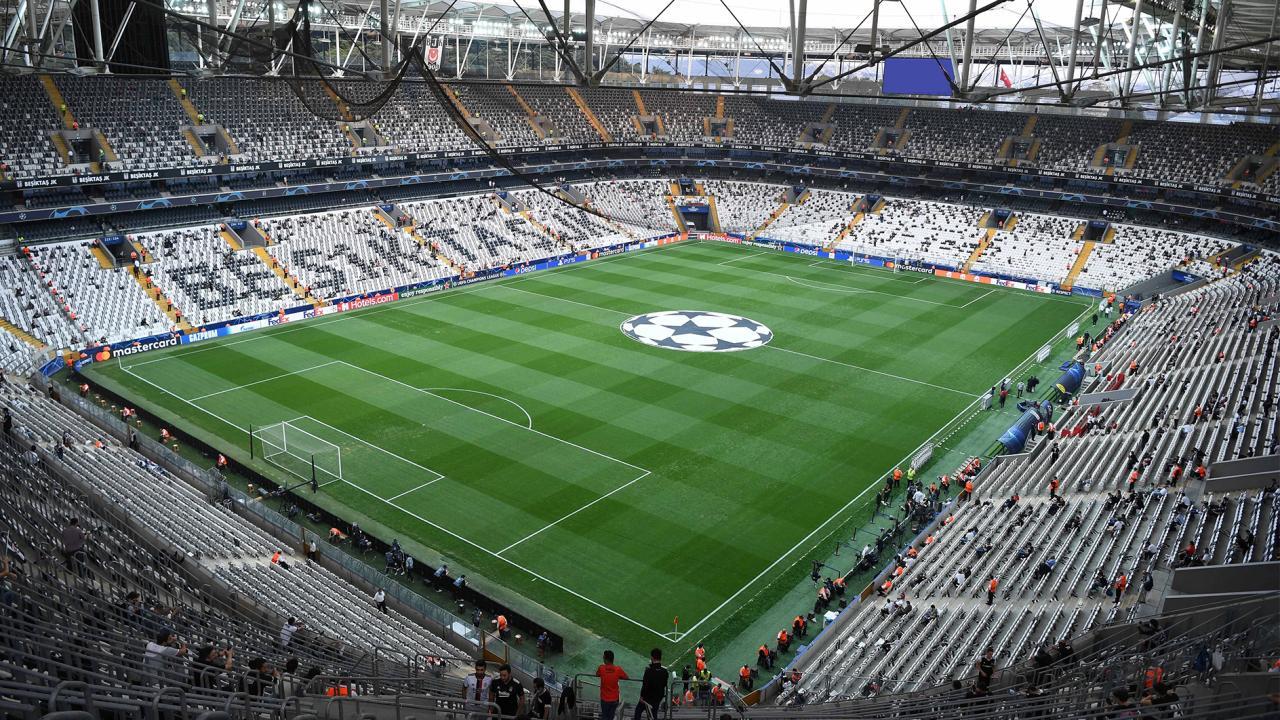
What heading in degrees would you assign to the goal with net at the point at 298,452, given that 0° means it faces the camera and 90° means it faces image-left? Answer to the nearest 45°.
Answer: approximately 225°

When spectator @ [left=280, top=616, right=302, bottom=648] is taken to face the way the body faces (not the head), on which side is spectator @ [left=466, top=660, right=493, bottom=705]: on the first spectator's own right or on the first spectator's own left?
on the first spectator's own right

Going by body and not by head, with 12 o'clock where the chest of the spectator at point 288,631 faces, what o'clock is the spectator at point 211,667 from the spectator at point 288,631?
the spectator at point 211,667 is roughly at 5 o'clock from the spectator at point 288,631.

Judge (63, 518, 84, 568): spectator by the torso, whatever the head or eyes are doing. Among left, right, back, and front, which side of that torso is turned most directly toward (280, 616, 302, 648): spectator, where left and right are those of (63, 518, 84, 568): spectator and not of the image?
right

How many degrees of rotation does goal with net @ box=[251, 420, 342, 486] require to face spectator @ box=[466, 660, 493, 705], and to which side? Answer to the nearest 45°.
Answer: approximately 135° to its right

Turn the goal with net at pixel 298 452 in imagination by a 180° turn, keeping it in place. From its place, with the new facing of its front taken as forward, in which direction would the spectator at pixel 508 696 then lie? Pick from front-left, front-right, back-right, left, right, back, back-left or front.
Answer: front-left

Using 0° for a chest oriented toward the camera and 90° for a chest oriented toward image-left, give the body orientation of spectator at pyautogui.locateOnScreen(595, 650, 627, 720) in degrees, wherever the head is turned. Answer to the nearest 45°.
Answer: approximately 180°

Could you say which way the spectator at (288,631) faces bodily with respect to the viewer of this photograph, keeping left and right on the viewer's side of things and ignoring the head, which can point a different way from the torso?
facing away from the viewer and to the right of the viewer

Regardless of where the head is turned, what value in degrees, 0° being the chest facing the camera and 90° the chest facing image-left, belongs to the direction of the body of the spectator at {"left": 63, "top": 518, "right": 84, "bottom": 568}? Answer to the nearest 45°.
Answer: approximately 225°
